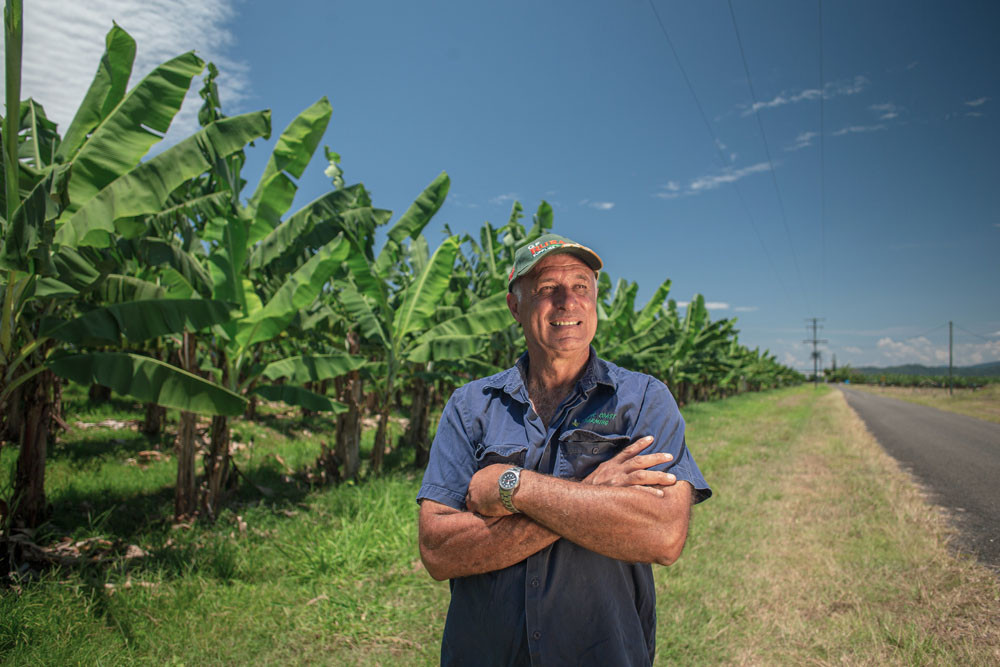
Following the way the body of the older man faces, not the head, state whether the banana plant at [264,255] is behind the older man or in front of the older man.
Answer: behind

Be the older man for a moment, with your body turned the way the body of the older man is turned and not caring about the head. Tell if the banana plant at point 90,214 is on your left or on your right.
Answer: on your right

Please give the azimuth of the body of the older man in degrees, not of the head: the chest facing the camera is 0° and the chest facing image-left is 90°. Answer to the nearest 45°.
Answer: approximately 0°
